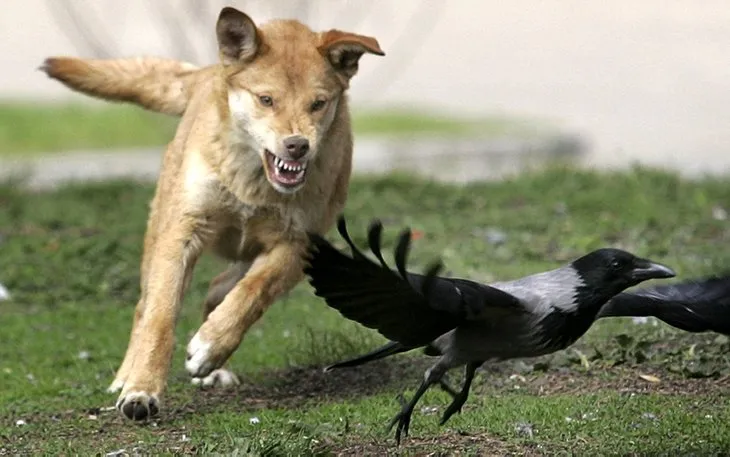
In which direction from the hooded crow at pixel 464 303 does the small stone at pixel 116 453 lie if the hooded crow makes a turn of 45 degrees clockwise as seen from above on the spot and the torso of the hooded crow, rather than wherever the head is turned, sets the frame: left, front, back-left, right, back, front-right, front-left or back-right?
back-right

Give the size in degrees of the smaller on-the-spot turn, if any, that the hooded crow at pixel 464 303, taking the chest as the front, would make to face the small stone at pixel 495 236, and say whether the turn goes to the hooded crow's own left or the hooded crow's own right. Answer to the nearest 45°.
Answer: approximately 90° to the hooded crow's own left

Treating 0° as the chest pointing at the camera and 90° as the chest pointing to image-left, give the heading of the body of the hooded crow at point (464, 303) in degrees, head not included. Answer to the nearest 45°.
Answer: approximately 270°

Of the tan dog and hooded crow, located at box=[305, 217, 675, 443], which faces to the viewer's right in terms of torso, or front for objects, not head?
the hooded crow

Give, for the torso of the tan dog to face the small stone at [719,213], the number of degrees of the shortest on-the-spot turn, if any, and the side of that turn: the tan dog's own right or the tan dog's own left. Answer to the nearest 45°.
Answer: approximately 135° to the tan dog's own left

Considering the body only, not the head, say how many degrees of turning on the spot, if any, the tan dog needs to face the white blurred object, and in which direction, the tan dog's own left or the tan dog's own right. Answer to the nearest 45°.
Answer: approximately 135° to the tan dog's own right

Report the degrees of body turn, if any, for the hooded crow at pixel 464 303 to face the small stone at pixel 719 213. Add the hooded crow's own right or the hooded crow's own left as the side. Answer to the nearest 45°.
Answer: approximately 90° to the hooded crow's own left

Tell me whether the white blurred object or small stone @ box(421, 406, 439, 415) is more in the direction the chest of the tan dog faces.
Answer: the small stone

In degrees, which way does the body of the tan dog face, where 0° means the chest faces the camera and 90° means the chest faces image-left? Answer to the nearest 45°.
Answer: approximately 0°

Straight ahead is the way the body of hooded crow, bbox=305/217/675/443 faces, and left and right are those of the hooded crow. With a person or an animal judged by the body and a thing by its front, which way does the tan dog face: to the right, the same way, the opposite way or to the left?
to the right

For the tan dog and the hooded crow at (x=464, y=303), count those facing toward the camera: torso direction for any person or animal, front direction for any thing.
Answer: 1
